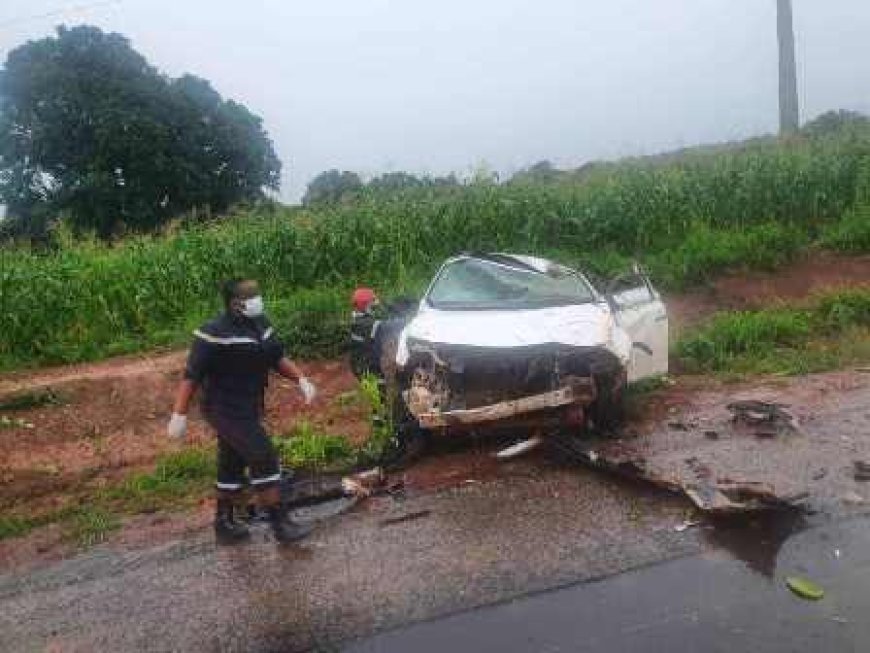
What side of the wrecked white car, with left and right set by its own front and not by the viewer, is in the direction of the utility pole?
back

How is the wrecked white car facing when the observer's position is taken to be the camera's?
facing the viewer

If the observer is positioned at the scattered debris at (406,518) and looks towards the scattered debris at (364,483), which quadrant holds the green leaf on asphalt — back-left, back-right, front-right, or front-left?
back-right

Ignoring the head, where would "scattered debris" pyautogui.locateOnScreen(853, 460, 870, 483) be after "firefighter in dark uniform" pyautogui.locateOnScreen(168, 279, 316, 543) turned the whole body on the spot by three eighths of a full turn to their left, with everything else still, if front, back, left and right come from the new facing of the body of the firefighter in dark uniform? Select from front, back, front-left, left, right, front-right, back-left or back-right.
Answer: right

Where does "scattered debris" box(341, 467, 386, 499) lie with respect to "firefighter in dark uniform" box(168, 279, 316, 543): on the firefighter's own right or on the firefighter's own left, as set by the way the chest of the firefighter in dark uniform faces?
on the firefighter's own left

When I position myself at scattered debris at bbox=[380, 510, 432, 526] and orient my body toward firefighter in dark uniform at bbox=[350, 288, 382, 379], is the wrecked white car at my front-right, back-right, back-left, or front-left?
front-right

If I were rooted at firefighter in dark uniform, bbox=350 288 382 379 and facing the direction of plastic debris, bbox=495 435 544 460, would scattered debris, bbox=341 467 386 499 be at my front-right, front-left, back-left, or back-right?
front-right

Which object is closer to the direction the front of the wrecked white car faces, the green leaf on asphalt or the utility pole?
the green leaf on asphalt

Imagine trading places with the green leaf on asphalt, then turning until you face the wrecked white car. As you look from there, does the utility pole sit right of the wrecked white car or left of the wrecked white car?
right

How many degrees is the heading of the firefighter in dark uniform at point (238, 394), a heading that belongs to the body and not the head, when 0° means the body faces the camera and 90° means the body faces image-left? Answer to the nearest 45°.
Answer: approximately 315°

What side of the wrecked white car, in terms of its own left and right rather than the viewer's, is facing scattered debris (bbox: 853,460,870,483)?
left

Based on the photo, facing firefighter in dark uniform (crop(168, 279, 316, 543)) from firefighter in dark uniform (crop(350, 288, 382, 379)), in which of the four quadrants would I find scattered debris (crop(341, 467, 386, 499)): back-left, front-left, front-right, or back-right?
front-left

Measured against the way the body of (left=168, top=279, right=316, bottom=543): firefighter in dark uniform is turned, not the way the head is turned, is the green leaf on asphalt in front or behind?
in front

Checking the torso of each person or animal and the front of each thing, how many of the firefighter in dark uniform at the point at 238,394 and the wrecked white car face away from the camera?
0

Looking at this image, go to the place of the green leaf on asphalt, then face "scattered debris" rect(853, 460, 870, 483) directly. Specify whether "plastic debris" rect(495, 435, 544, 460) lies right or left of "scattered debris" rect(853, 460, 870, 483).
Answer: left

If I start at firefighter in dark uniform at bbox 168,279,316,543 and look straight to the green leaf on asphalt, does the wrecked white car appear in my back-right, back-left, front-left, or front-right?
front-left

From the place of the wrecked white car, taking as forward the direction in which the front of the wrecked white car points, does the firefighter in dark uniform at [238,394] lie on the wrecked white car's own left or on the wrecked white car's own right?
on the wrecked white car's own right
